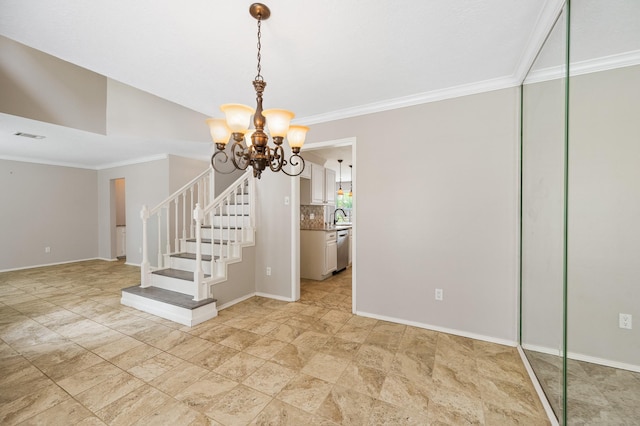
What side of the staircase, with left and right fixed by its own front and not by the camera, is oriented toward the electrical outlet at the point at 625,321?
left

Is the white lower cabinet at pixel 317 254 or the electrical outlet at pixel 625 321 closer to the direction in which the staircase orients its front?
the electrical outlet

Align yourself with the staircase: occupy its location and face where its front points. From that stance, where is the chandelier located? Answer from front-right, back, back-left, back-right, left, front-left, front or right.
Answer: front-left

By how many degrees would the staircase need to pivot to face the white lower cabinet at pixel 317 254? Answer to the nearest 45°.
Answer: approximately 135° to its left

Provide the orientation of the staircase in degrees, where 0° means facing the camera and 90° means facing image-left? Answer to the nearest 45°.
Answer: approximately 45°

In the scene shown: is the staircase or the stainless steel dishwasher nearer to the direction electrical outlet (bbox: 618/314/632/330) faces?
the staircase

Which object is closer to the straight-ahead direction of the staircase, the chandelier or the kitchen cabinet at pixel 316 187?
the chandelier

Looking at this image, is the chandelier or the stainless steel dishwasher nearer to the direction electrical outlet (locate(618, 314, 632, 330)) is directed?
the chandelier

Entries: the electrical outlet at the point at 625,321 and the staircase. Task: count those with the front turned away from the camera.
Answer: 0
